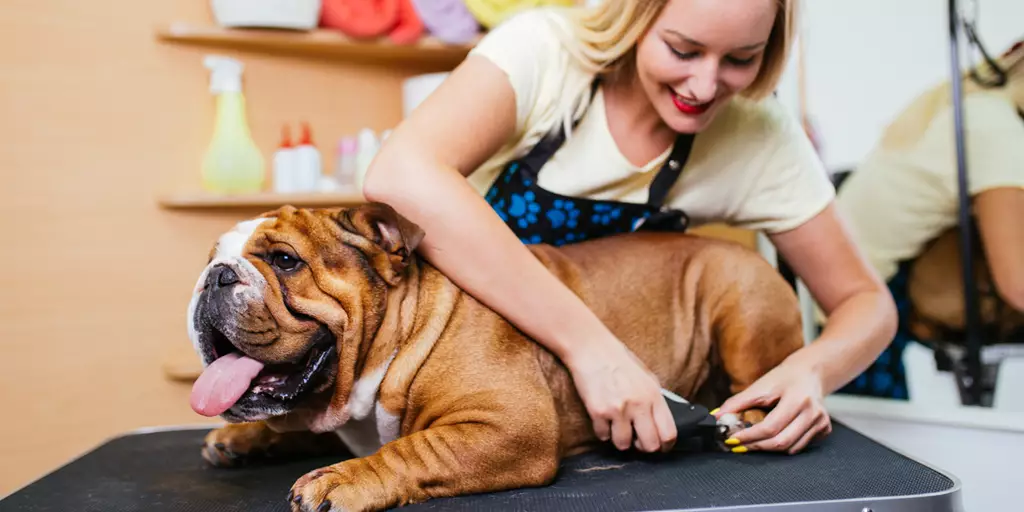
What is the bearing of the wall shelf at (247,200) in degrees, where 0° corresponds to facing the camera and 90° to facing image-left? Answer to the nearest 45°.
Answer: approximately 0°

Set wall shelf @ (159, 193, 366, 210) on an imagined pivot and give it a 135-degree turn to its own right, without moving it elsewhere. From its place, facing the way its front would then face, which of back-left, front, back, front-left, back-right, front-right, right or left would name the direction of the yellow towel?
back-right

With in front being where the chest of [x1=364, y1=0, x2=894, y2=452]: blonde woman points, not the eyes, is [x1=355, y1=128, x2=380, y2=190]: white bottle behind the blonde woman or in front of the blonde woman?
behind

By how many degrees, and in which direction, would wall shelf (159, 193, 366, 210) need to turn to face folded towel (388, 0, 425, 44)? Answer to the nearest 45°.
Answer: approximately 90° to its left

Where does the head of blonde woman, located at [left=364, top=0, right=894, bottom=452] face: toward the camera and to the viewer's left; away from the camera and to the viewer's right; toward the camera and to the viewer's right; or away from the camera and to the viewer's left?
toward the camera and to the viewer's left

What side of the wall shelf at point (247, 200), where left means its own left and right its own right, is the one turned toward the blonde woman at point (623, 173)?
front

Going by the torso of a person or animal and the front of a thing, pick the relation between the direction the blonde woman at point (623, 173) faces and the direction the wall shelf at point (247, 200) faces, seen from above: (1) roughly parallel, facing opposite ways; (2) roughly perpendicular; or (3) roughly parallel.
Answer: roughly parallel

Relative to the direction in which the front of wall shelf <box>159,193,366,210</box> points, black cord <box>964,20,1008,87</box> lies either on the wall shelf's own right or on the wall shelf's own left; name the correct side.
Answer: on the wall shelf's own left

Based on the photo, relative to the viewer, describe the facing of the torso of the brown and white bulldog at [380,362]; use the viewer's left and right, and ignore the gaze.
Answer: facing the viewer and to the left of the viewer

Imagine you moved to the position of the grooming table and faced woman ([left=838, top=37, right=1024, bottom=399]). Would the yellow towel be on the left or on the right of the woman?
left

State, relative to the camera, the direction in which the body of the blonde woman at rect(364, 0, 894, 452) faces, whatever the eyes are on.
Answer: toward the camera

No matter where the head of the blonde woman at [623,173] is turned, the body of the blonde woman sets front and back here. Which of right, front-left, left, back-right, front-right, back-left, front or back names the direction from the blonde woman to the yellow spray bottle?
back-right

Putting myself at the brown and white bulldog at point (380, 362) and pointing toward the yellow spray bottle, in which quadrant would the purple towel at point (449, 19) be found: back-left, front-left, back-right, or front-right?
front-right
